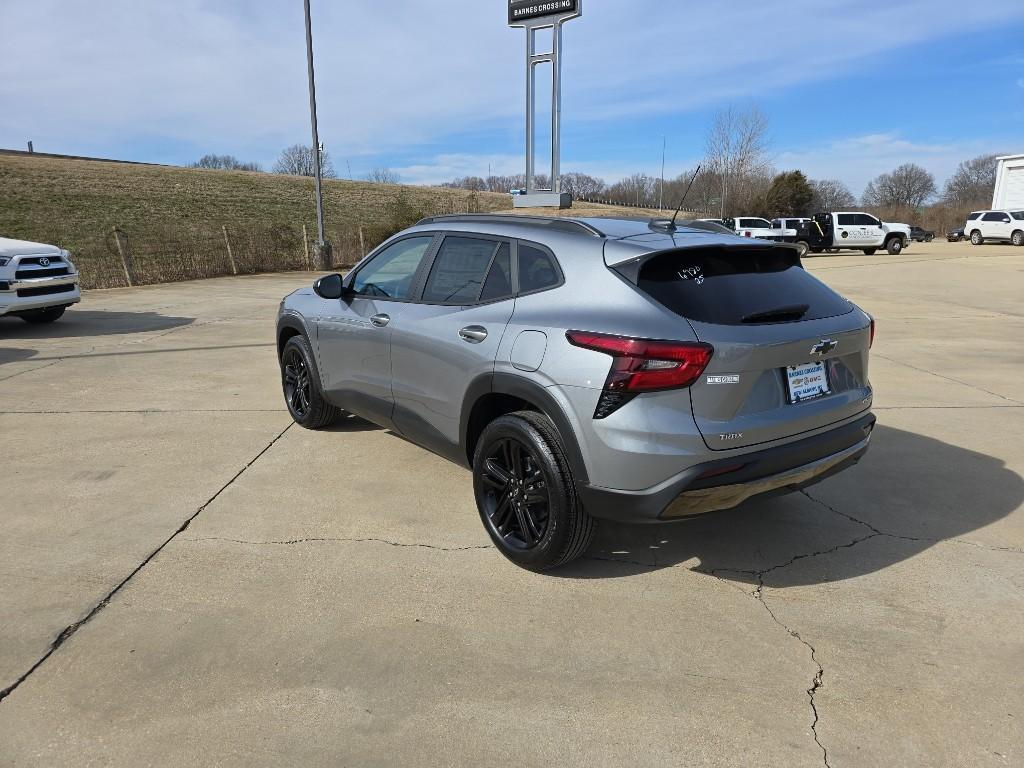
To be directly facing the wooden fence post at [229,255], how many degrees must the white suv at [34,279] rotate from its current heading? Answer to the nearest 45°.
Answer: approximately 90° to its left

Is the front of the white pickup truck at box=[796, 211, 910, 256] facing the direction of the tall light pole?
no

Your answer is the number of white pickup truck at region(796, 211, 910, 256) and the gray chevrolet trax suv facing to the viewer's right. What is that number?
1

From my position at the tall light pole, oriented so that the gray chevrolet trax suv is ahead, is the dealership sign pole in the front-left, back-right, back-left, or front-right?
back-left

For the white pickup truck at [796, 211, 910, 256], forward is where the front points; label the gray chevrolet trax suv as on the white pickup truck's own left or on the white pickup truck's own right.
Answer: on the white pickup truck's own right

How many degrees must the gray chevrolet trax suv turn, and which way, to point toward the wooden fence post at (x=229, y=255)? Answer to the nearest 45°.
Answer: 0° — it already faces it

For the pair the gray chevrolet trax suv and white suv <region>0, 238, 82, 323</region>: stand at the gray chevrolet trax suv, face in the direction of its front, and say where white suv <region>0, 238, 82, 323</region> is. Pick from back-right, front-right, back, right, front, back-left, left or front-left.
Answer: front

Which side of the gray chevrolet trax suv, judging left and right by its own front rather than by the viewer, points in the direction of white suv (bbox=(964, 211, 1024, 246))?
right

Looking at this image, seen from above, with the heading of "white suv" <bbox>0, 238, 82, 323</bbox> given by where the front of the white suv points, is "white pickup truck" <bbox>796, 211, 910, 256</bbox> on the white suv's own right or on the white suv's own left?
on the white suv's own left

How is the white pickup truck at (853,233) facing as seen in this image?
to the viewer's right

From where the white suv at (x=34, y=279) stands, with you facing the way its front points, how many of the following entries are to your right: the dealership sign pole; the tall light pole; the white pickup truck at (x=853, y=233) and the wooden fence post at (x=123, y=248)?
0

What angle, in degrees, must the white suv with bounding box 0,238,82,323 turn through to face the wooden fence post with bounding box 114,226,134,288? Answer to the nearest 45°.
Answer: approximately 135° to its left

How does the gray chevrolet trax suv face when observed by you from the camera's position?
facing away from the viewer and to the left of the viewer

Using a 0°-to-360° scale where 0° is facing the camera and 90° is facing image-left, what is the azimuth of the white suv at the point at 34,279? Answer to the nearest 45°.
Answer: approximately 315°

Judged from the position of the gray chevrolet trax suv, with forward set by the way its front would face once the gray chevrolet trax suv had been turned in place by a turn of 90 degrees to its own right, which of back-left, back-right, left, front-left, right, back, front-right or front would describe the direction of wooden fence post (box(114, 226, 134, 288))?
left

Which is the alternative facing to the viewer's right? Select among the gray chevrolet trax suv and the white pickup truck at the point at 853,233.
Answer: the white pickup truck
